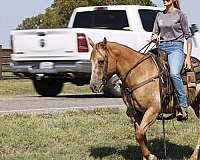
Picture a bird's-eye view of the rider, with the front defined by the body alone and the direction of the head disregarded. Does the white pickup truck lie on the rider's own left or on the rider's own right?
on the rider's own right

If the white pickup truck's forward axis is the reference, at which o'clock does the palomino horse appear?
The palomino horse is roughly at 4 o'clock from the white pickup truck.

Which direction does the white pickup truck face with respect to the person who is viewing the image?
facing away from the viewer and to the right of the viewer

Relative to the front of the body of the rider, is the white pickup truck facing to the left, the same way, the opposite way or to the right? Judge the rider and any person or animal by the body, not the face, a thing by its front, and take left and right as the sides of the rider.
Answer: the opposite way

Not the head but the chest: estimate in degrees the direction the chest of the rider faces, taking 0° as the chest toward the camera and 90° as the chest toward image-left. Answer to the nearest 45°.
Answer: approximately 45°
